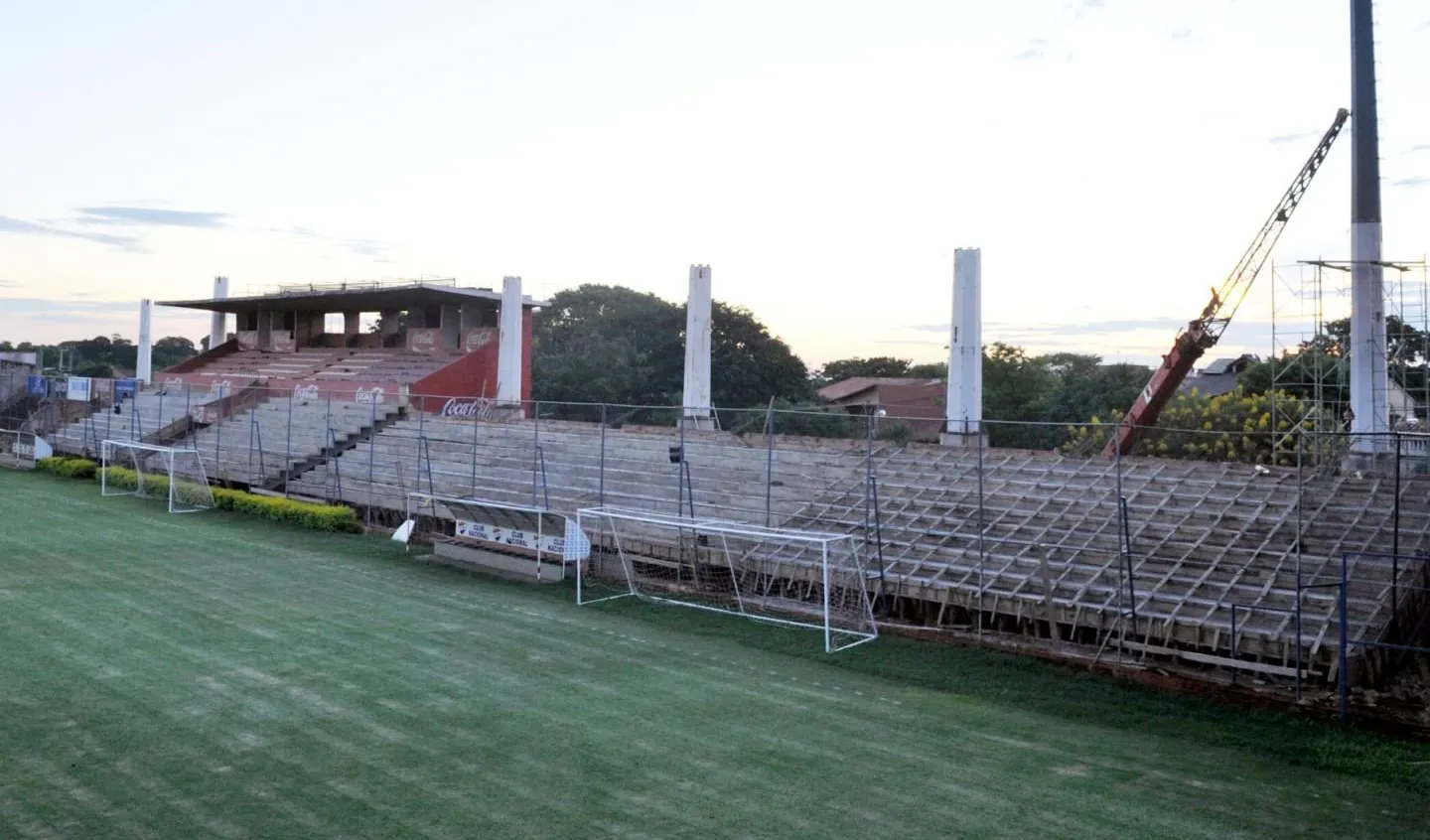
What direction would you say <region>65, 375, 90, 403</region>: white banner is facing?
toward the camera

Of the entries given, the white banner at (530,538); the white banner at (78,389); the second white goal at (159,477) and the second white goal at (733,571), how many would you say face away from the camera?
0

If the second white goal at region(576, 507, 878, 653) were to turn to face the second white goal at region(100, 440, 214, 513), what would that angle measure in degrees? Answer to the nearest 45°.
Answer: approximately 90° to its right

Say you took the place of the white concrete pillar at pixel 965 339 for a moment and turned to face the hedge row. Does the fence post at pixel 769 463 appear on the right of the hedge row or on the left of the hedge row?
left

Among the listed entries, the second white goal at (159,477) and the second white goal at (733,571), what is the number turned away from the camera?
0

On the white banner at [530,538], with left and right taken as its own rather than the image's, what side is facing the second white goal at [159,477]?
right

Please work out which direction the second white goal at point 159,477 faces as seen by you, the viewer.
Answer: facing the viewer and to the left of the viewer

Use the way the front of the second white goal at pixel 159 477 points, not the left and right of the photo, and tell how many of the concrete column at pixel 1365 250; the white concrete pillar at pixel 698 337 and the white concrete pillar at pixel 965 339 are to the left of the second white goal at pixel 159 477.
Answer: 3

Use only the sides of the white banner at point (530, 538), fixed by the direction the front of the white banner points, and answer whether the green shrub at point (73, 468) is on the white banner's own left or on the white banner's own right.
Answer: on the white banner's own right

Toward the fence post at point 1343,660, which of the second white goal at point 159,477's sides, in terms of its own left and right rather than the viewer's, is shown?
left

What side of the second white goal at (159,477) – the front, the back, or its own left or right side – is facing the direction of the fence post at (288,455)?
left

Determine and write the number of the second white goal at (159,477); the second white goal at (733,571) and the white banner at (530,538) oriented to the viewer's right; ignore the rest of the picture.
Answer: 0

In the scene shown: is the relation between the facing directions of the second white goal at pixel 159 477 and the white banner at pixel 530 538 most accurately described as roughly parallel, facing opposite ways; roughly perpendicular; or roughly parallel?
roughly parallel

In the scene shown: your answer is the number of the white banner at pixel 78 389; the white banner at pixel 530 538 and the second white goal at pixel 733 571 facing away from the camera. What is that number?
0

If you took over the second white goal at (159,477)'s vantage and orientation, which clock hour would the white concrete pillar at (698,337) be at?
The white concrete pillar is roughly at 9 o'clock from the second white goal.

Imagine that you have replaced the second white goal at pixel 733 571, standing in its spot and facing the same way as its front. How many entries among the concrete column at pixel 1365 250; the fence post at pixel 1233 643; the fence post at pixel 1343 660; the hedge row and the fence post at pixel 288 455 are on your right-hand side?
2
